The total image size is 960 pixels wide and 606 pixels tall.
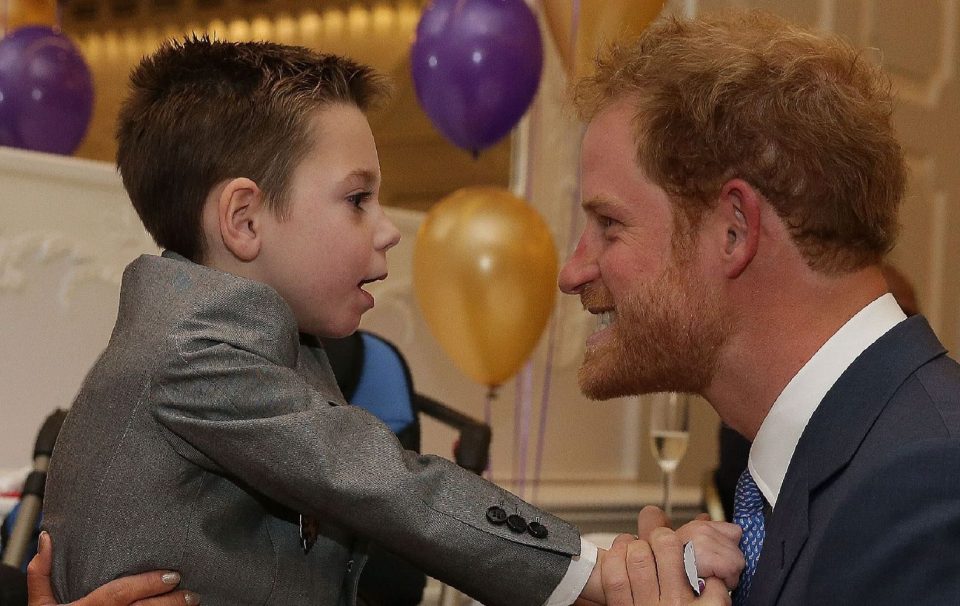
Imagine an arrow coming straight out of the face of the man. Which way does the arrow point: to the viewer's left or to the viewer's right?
to the viewer's left

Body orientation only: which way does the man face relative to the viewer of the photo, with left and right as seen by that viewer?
facing to the left of the viewer

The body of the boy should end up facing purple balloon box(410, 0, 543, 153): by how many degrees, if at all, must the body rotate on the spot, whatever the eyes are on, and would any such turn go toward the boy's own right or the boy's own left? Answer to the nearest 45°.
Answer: approximately 90° to the boy's own left

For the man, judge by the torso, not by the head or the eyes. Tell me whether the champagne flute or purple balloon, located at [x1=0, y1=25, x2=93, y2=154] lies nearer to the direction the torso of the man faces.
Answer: the purple balloon

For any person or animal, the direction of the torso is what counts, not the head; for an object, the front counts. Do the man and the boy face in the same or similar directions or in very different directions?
very different directions

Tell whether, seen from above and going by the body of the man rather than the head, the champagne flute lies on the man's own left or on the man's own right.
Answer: on the man's own right

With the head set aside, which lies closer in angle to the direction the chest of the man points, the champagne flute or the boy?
the boy

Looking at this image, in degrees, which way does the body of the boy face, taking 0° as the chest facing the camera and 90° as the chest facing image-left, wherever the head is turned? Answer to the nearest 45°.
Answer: approximately 270°

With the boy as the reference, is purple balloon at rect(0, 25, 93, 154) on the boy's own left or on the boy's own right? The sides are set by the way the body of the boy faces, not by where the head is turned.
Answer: on the boy's own left

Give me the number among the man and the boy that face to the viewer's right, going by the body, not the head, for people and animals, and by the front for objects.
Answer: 1

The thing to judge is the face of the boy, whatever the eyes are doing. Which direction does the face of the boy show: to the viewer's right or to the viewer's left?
to the viewer's right

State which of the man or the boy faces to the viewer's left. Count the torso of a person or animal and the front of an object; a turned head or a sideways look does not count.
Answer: the man

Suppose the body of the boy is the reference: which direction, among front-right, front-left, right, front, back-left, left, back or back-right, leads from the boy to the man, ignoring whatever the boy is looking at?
front
